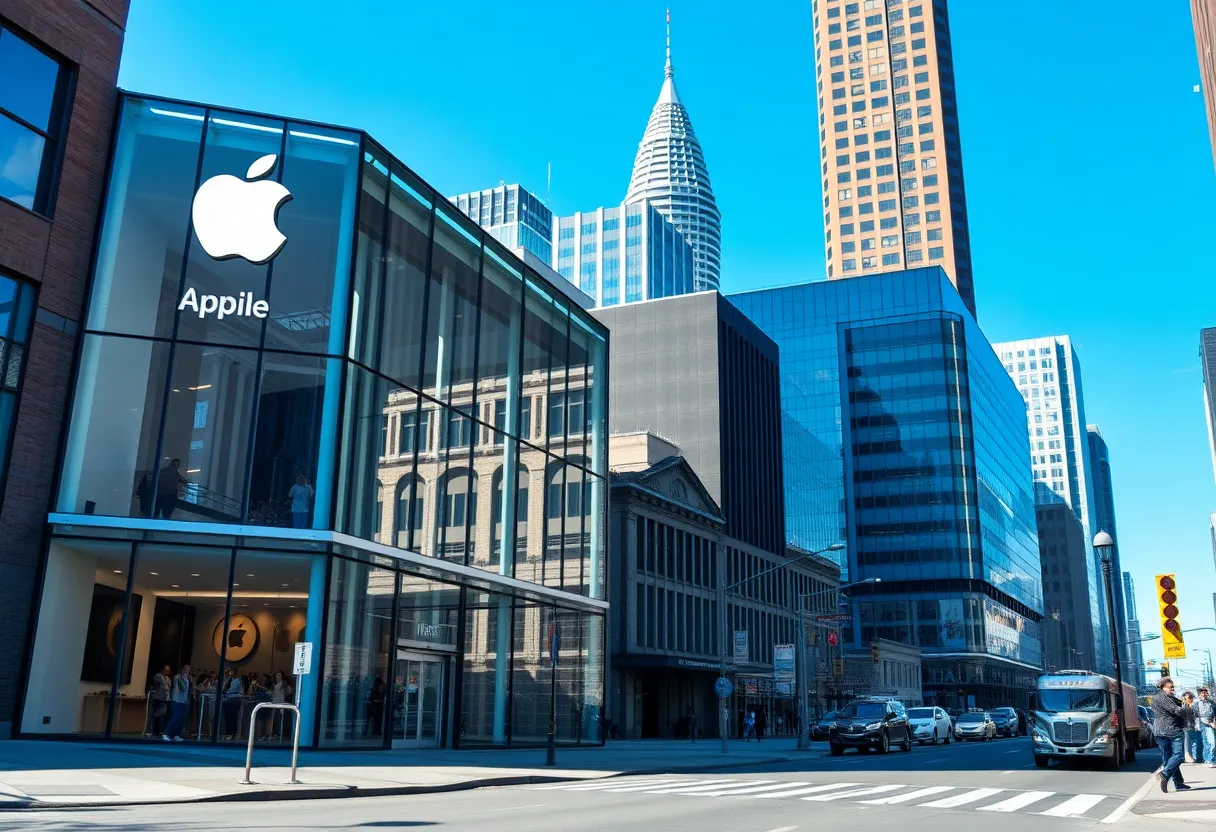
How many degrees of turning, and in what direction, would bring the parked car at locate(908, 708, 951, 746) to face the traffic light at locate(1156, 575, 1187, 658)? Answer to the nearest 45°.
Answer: approximately 45° to its left

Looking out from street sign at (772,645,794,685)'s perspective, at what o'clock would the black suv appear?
The black suv is roughly at 10 o'clock from the street sign.

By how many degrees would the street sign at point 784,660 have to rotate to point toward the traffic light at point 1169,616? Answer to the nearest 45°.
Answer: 0° — it already faces it

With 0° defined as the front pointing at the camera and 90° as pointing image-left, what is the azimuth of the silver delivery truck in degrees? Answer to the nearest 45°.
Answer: approximately 0°

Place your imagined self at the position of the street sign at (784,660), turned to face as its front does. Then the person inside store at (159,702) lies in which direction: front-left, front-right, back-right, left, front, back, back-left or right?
front-right

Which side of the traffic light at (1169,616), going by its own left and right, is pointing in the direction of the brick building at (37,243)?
right

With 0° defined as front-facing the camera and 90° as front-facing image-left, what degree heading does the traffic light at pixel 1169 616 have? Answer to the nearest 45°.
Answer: approximately 0°
